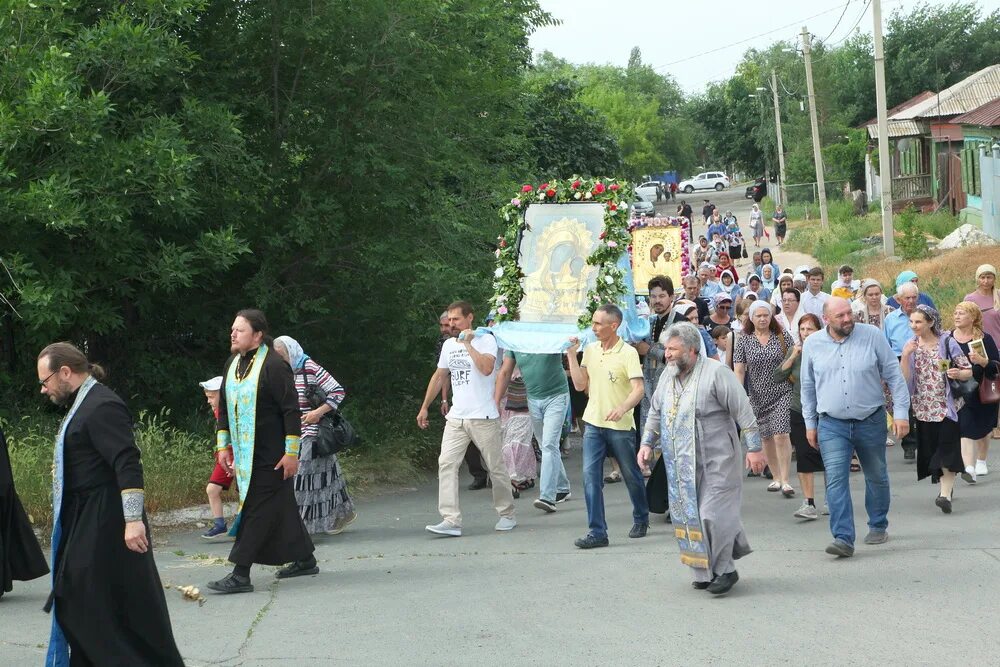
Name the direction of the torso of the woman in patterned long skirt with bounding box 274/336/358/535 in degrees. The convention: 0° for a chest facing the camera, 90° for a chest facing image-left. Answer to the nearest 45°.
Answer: approximately 90°

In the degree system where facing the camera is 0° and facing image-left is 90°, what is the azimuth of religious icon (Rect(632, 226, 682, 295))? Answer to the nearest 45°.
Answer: approximately 0°

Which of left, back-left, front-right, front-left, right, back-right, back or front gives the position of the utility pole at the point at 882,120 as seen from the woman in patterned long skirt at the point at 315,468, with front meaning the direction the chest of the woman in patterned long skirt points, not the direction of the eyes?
back-right

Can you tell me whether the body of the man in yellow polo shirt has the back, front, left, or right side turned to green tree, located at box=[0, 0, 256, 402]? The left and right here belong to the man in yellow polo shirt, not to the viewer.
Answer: right

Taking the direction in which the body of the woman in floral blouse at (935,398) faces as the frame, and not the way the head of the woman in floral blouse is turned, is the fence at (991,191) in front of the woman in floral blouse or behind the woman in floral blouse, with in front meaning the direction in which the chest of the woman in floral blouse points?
behind

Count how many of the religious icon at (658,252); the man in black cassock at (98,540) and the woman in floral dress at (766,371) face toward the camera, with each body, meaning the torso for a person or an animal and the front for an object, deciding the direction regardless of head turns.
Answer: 2
